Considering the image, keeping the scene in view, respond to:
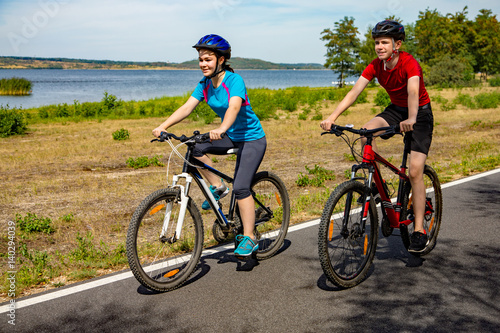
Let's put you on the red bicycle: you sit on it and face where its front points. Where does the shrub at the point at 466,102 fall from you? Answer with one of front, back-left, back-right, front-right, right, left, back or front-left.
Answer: back-right

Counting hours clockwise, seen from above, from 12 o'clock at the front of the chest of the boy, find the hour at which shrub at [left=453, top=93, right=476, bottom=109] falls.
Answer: The shrub is roughly at 5 o'clock from the boy.

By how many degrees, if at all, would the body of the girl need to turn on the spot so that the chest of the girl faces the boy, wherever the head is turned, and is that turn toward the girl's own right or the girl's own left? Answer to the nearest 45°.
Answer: approximately 135° to the girl's own left

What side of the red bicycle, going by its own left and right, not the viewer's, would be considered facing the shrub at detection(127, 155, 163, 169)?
right

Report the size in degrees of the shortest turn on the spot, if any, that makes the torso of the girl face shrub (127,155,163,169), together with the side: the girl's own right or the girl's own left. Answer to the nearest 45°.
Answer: approximately 135° to the girl's own right

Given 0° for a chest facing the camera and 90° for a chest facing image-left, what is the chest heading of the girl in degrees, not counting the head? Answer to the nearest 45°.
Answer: approximately 45°

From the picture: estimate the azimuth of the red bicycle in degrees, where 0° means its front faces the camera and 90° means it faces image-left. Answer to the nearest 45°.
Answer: approximately 45°

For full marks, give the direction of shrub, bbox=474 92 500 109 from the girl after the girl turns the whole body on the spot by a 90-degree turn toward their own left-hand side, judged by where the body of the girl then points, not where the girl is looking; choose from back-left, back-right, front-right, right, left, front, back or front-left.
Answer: left

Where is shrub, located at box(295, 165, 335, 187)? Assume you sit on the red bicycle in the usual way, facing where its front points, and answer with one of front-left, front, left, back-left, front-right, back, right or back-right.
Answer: back-right

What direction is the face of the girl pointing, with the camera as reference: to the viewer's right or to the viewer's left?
to the viewer's left
